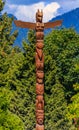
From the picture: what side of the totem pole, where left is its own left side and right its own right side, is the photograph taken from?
front
